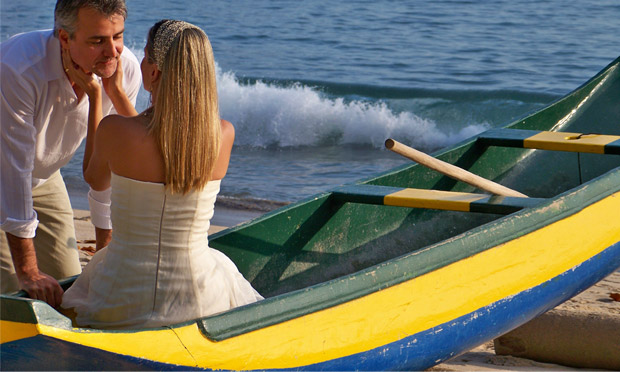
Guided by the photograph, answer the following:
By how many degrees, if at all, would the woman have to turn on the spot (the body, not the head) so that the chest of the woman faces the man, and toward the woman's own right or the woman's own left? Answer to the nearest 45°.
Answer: approximately 45° to the woman's own left

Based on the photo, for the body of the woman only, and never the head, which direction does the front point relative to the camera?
away from the camera

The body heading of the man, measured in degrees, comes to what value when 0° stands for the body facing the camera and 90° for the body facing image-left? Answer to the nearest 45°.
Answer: approximately 315°

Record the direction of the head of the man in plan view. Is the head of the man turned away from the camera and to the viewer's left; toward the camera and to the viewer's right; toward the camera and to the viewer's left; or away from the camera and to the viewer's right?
toward the camera and to the viewer's right

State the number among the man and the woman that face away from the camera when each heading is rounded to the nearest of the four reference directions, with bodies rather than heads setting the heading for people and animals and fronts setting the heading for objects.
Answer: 1

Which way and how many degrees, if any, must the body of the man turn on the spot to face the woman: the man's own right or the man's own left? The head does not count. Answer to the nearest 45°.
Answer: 0° — they already face them

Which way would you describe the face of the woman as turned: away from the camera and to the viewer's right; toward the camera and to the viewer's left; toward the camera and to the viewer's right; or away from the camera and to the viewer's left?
away from the camera and to the viewer's left

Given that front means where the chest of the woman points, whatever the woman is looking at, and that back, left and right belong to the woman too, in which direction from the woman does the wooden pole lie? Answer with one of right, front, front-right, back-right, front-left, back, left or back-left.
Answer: front-right

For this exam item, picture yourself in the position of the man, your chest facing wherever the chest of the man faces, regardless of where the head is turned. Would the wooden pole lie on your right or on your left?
on your left
